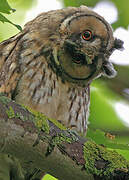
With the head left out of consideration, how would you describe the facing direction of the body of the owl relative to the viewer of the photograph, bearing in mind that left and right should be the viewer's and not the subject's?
facing the viewer and to the right of the viewer
